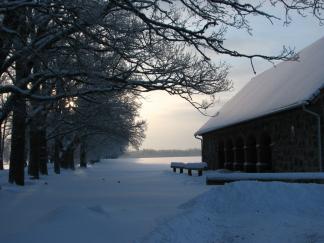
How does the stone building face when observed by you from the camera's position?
facing the viewer and to the left of the viewer
